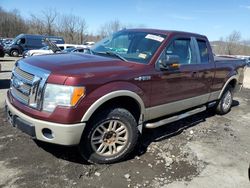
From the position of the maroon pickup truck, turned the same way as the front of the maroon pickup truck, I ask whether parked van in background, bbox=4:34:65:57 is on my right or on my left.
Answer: on my right

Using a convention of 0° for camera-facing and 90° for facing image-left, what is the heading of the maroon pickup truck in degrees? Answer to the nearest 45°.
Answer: approximately 45°
